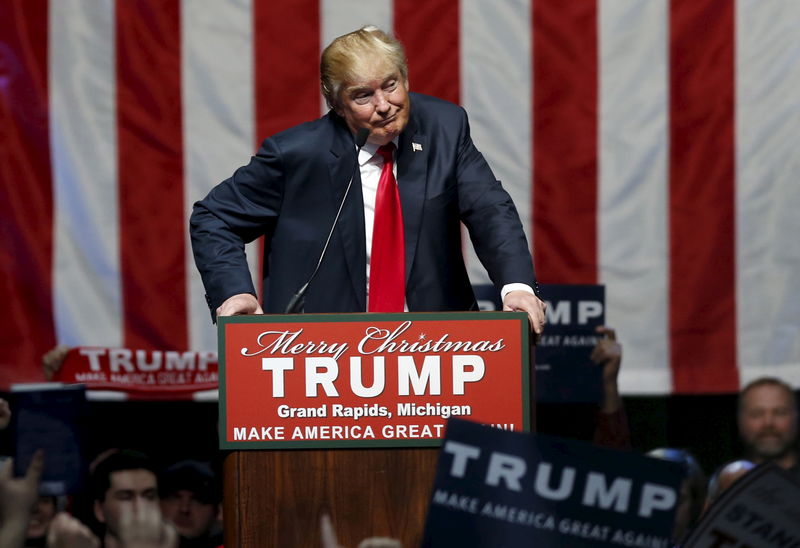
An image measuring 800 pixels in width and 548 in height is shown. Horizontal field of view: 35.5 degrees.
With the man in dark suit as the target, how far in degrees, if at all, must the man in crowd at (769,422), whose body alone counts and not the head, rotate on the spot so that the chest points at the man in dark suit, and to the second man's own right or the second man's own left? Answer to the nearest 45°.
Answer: approximately 45° to the second man's own right

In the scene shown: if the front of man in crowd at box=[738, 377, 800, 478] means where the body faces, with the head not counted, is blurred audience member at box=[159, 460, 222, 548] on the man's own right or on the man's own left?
on the man's own right

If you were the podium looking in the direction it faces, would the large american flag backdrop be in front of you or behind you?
behind

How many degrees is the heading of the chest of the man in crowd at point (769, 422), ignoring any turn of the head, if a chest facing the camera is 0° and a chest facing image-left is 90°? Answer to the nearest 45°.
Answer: approximately 0°

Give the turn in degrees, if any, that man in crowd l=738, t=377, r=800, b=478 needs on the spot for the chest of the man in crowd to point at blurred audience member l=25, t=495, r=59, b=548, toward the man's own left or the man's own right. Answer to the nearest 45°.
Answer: approximately 90° to the man's own right

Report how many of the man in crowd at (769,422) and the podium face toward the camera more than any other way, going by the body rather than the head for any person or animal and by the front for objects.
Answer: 2
